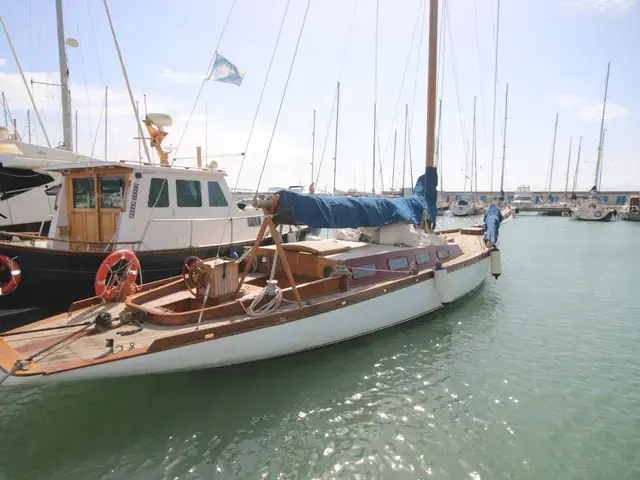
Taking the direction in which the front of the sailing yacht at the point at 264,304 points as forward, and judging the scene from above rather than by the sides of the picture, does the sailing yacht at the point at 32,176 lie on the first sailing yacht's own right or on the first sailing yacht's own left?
on the first sailing yacht's own left

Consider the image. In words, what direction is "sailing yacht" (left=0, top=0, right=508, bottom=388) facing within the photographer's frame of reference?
facing away from the viewer and to the right of the viewer

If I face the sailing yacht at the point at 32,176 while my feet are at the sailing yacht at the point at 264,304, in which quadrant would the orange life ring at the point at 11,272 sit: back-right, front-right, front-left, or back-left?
front-left

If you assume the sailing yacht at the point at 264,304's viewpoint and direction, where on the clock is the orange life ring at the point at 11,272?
The orange life ring is roughly at 8 o'clock from the sailing yacht.
